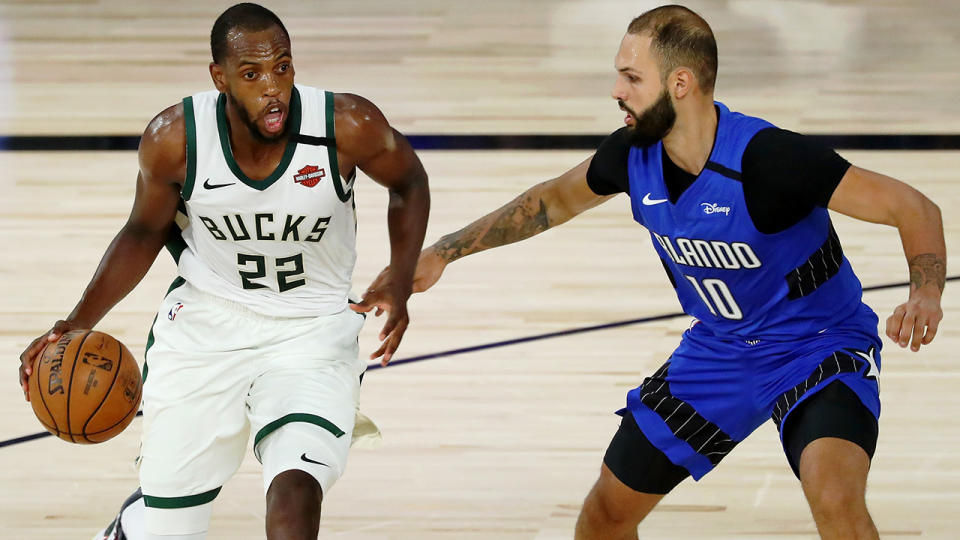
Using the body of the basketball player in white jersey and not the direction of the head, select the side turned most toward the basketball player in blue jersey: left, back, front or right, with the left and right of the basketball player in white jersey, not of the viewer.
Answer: left

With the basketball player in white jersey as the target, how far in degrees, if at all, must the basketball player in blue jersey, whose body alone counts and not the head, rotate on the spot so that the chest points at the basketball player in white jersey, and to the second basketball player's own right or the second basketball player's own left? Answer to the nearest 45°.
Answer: approximately 45° to the second basketball player's own right

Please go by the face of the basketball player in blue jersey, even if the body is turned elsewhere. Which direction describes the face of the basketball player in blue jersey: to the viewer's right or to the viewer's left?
to the viewer's left

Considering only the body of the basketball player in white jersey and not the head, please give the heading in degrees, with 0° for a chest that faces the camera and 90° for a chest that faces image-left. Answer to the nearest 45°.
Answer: approximately 0°

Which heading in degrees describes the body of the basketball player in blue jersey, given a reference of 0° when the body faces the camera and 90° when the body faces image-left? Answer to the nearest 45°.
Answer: approximately 45°
